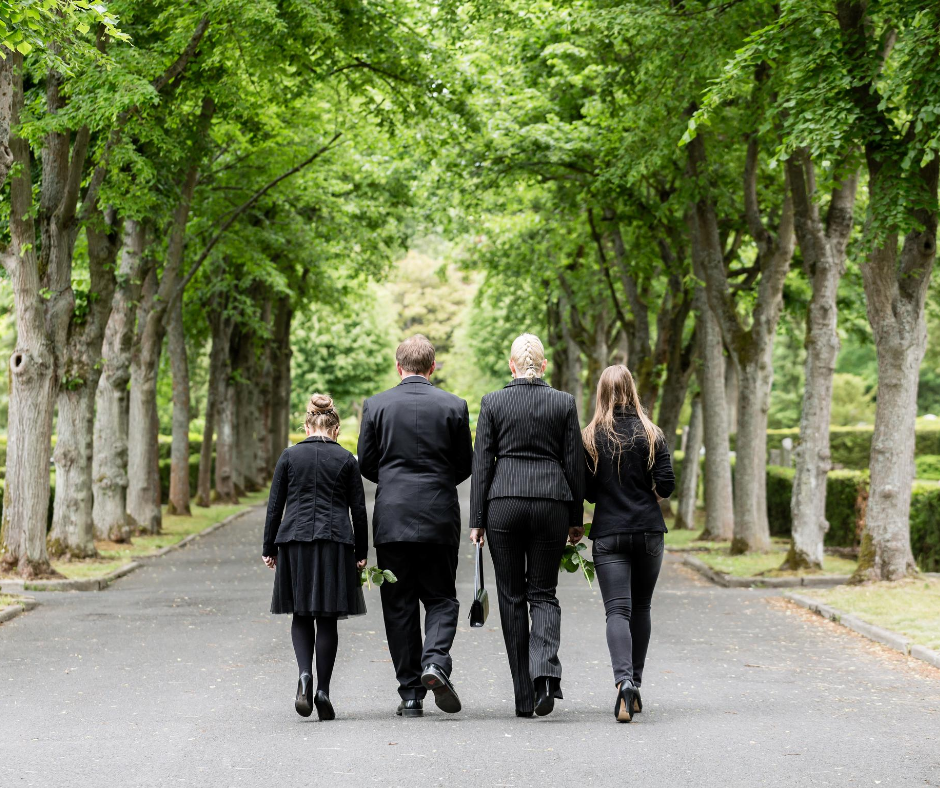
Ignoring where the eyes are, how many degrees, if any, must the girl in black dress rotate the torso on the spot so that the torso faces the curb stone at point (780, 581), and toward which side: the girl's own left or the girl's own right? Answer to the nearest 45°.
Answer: approximately 45° to the girl's own right

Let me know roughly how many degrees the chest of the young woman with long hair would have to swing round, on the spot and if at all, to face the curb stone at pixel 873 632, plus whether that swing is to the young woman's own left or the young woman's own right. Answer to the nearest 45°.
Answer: approximately 45° to the young woman's own right

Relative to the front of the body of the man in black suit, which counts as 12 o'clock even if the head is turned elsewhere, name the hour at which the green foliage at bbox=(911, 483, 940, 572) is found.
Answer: The green foliage is roughly at 1 o'clock from the man in black suit.

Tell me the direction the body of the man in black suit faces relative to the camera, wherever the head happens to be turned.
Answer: away from the camera

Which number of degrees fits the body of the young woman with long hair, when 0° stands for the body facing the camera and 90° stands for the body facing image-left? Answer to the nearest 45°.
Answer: approximately 180°

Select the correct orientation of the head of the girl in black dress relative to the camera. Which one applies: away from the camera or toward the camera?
away from the camera

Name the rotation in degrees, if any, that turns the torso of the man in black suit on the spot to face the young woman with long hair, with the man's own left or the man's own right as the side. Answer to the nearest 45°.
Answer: approximately 90° to the man's own right

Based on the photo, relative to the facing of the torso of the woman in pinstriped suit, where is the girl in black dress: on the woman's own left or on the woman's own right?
on the woman's own left

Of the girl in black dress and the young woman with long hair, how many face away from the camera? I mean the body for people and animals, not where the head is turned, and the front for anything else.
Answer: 2

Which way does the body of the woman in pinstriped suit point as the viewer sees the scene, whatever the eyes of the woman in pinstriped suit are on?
away from the camera
